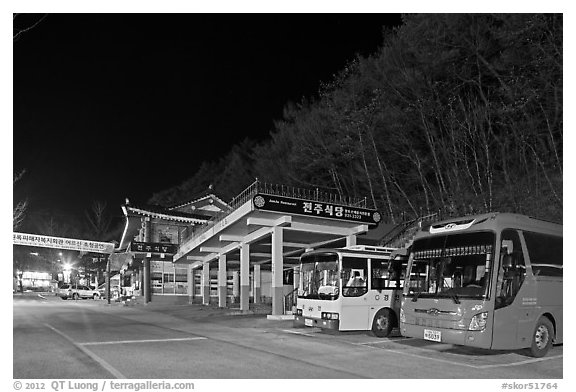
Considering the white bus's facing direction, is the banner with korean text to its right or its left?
on its right

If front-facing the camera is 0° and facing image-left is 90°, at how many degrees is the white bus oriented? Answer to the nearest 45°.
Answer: approximately 45°

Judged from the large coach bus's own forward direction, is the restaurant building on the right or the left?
on its right

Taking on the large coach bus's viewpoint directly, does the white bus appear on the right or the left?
on its right

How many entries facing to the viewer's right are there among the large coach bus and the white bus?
0

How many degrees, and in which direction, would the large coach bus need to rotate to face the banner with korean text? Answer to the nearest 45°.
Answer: approximately 90° to its right

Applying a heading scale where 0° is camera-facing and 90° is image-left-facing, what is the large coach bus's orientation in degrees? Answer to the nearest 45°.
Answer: approximately 45°

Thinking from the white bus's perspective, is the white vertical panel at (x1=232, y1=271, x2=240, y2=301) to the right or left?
on its right
